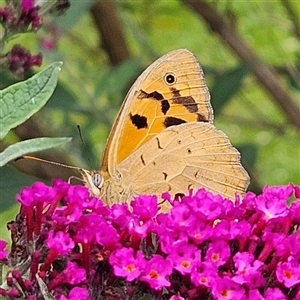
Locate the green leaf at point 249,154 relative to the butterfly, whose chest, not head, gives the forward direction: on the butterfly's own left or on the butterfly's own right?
on the butterfly's own right

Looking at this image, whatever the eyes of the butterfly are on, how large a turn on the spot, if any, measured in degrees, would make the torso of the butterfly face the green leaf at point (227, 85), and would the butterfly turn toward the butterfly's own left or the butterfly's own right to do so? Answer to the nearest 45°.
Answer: approximately 90° to the butterfly's own right

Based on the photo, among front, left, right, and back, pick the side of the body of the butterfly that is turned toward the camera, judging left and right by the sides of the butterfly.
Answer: left
